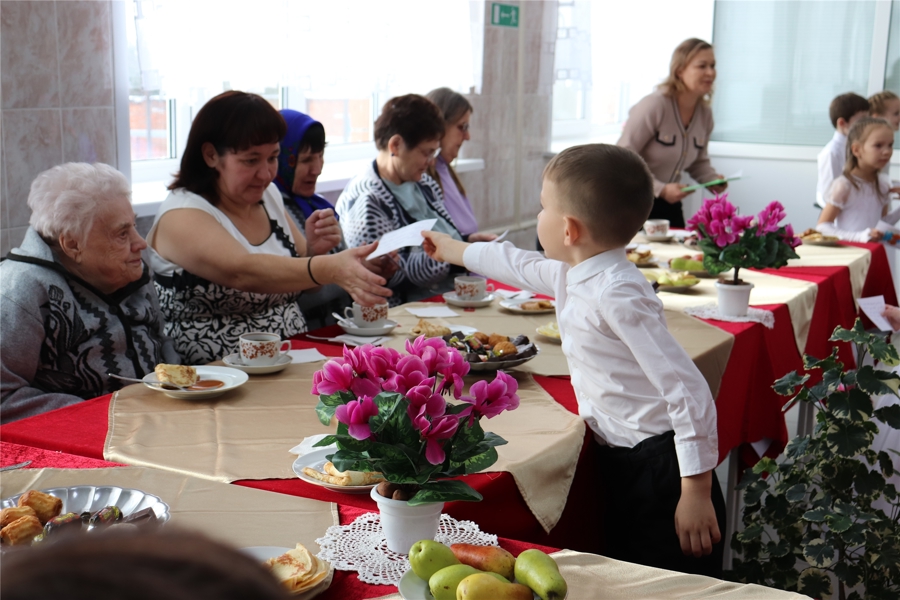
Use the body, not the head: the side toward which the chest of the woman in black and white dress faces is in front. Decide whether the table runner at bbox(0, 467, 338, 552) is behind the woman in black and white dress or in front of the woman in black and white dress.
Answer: in front

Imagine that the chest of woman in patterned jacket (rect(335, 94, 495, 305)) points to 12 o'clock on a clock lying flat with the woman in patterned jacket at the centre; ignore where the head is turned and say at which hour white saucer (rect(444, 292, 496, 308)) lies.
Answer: The white saucer is roughly at 1 o'clock from the woman in patterned jacket.

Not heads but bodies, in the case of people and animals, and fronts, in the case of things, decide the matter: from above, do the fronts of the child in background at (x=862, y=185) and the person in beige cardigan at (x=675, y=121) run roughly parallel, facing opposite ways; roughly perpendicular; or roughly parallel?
roughly parallel

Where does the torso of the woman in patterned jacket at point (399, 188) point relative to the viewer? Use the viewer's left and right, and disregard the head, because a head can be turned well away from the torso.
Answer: facing the viewer and to the right of the viewer

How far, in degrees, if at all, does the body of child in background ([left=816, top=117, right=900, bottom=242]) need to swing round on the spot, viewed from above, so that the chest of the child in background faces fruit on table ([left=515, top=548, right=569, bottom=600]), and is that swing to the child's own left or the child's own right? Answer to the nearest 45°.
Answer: approximately 45° to the child's own right

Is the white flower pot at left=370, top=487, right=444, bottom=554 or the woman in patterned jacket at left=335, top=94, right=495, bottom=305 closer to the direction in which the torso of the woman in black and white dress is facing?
the white flower pot

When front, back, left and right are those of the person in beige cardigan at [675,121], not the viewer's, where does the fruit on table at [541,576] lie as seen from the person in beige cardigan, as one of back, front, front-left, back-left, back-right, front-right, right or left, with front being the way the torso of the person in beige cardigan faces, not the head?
front-right

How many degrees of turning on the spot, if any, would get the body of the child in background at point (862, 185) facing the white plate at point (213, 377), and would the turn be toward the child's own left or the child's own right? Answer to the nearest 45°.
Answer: approximately 45° to the child's own right

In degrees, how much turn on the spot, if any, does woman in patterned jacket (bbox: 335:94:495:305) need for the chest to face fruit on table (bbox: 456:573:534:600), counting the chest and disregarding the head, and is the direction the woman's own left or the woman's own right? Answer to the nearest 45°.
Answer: approximately 45° to the woman's own right

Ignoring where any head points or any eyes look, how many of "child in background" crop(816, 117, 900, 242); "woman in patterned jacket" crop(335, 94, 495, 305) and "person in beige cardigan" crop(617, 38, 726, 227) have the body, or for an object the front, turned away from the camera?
0

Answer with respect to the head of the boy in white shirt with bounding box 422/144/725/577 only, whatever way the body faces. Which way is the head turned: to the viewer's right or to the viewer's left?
to the viewer's left

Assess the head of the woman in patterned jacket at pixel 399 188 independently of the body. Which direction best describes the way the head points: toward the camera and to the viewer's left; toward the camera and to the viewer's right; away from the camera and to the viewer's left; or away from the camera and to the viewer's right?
toward the camera and to the viewer's right

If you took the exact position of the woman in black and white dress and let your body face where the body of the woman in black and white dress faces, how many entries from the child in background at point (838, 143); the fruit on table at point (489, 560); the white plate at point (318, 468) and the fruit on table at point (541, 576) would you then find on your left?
1
